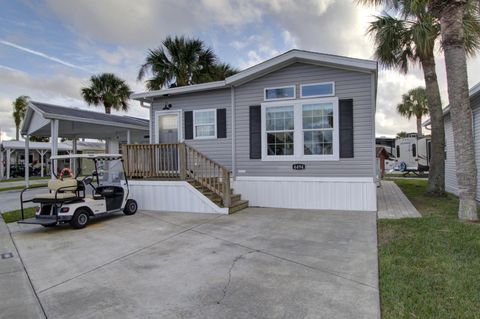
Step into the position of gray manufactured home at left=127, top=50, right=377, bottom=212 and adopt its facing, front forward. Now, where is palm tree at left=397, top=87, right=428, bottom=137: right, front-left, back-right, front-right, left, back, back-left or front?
back-left

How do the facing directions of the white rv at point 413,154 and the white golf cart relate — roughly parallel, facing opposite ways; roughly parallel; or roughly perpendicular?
roughly perpendicular

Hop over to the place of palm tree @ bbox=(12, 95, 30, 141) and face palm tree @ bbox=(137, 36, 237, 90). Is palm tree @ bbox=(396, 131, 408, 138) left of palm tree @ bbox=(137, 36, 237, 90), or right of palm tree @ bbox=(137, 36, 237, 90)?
left

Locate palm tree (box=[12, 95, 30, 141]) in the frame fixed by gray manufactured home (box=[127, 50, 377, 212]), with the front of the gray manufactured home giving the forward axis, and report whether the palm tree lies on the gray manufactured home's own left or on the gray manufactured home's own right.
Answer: on the gray manufactured home's own right

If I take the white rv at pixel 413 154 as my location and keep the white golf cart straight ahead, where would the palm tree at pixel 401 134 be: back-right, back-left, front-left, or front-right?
back-right

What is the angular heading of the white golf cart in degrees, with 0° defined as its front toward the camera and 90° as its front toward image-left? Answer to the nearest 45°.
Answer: approximately 225°

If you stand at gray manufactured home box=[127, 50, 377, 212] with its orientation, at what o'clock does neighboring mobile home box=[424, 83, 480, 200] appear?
The neighboring mobile home is roughly at 8 o'clock from the gray manufactured home.
